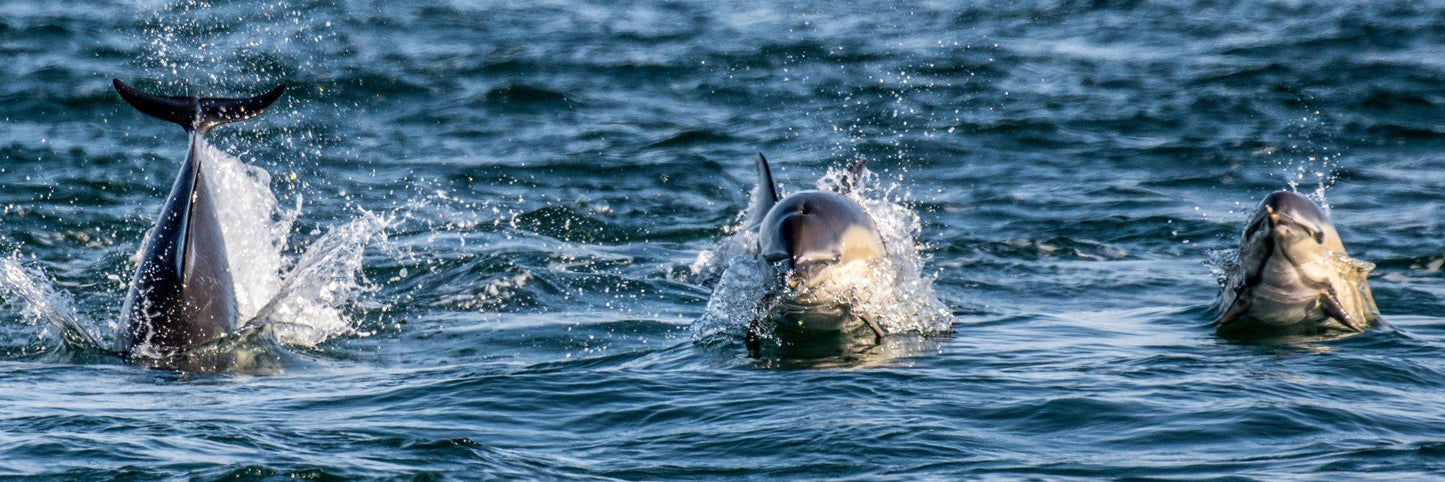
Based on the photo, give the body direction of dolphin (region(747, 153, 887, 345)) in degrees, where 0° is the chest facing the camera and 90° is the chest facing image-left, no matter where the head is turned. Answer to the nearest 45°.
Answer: approximately 0°

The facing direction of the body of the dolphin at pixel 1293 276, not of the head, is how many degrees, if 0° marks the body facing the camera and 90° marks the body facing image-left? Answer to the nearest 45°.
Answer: approximately 0°

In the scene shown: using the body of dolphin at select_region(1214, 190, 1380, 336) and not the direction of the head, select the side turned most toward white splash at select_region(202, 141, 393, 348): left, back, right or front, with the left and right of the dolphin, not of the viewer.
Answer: right

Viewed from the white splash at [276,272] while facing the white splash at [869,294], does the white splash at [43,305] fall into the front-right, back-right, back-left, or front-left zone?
back-right

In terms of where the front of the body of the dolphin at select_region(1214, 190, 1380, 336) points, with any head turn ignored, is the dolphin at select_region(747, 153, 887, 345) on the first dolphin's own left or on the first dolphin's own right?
on the first dolphin's own right

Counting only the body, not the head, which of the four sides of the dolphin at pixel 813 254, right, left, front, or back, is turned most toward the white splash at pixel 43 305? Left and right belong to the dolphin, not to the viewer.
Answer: right

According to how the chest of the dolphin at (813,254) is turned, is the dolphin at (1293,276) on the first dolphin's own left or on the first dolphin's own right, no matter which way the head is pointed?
on the first dolphin's own left

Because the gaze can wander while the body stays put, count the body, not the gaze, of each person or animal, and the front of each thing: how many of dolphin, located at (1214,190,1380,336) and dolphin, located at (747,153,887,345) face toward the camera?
2

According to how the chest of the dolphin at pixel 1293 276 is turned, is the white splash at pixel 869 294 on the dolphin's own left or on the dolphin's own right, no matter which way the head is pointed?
on the dolphin's own right
